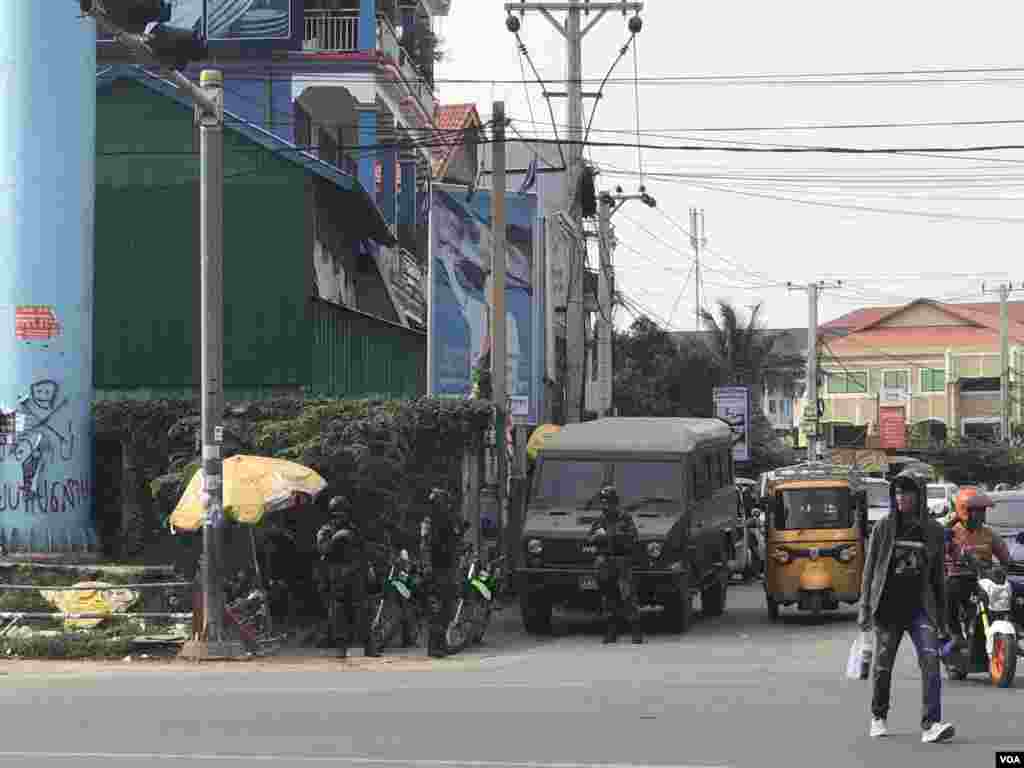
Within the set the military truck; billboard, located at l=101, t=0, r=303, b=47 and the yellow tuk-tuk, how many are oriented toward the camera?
3

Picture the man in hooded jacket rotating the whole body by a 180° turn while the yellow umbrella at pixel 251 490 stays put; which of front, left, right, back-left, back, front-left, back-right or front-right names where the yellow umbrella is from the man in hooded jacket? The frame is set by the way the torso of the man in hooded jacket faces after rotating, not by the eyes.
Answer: front-left

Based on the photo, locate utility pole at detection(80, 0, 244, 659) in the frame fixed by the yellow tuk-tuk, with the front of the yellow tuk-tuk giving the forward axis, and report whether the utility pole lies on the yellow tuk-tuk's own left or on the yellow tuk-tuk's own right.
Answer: on the yellow tuk-tuk's own right

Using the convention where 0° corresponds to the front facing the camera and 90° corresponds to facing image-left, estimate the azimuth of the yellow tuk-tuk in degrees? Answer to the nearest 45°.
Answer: approximately 0°

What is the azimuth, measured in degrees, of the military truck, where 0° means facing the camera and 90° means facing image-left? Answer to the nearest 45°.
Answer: approximately 0°

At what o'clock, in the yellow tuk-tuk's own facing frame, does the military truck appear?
The military truck is roughly at 2 o'clock from the yellow tuk-tuk.

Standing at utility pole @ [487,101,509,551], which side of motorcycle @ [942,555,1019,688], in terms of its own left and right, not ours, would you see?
back

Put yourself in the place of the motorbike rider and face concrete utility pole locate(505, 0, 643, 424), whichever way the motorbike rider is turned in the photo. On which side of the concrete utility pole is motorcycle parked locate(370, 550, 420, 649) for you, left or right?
left
